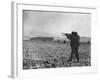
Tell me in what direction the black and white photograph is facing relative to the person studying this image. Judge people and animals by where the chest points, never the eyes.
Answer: facing the viewer and to the right of the viewer
